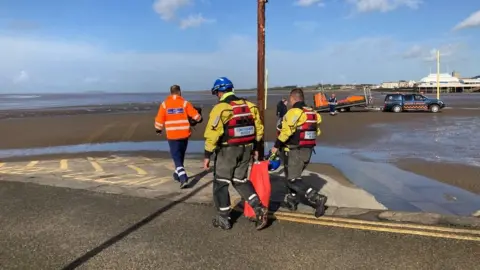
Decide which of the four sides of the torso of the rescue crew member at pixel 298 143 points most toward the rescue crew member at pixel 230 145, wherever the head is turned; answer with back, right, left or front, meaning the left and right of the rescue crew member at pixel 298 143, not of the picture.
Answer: left

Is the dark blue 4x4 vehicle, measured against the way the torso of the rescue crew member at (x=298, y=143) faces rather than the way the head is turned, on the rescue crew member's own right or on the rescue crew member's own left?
on the rescue crew member's own right

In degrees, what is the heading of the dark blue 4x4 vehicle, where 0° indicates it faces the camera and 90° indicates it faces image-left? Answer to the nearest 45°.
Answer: approximately 270°

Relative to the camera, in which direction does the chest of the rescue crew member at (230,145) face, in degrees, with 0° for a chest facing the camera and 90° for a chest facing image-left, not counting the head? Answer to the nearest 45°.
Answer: approximately 135°

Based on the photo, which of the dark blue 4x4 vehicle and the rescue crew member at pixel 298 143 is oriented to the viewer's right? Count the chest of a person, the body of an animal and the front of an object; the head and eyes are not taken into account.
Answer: the dark blue 4x4 vehicle

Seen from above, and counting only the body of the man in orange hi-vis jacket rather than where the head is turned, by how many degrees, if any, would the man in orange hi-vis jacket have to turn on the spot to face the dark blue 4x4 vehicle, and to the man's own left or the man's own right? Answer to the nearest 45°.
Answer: approximately 45° to the man's own right

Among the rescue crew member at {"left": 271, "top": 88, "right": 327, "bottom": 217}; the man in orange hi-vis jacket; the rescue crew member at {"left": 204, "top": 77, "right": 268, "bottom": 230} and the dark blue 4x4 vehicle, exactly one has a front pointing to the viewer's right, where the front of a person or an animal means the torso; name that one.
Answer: the dark blue 4x4 vehicle

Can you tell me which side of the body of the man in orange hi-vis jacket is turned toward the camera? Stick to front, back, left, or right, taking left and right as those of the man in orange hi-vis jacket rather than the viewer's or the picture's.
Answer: back

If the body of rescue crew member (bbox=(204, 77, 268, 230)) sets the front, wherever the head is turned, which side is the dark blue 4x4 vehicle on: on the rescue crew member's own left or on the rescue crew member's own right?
on the rescue crew member's own right

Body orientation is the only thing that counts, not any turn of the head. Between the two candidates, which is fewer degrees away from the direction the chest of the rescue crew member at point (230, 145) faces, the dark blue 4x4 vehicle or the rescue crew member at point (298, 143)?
the dark blue 4x4 vehicle

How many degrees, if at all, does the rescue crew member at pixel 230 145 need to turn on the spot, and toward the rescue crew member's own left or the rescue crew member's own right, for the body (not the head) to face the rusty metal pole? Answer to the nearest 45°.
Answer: approximately 45° to the rescue crew member's own right

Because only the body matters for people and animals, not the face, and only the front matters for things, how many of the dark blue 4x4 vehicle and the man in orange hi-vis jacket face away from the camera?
1
